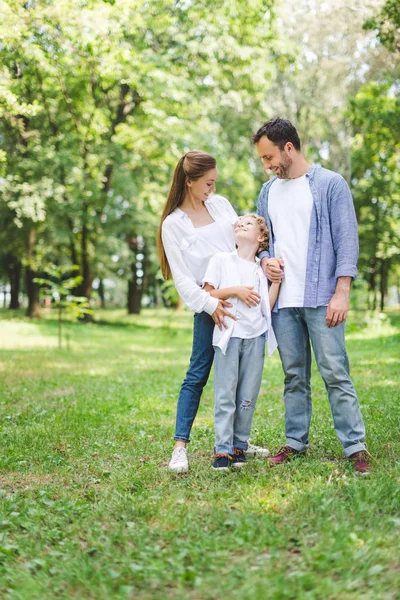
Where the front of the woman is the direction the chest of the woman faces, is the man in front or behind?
in front

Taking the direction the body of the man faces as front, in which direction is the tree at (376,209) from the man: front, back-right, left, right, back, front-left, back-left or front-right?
back-right

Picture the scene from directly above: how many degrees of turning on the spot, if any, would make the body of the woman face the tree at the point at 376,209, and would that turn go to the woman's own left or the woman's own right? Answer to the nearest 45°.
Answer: approximately 135° to the woman's own left

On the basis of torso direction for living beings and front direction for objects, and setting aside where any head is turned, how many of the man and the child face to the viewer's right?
0

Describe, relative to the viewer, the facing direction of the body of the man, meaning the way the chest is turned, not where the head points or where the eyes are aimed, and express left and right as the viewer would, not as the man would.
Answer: facing the viewer and to the left of the viewer

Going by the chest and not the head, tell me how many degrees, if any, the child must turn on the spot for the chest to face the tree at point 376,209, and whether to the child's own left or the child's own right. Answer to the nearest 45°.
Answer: approximately 180°

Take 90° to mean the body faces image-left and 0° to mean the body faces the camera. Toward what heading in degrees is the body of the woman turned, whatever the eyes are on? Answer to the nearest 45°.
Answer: approximately 315°

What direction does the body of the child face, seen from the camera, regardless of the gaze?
toward the camera

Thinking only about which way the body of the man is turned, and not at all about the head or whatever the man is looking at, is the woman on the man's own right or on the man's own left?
on the man's own right

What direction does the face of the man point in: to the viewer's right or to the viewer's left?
to the viewer's left

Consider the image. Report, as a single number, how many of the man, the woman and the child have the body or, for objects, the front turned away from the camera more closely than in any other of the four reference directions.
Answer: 0
